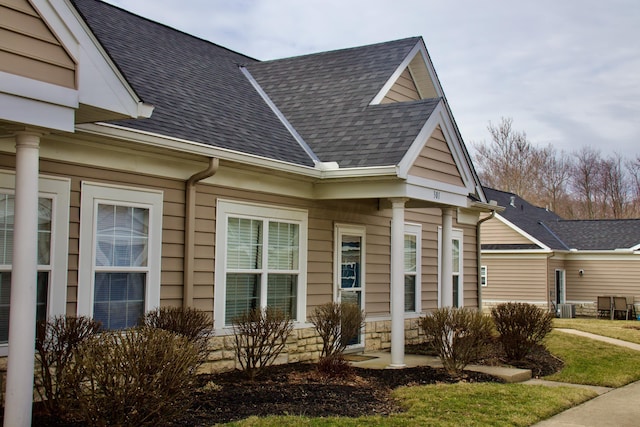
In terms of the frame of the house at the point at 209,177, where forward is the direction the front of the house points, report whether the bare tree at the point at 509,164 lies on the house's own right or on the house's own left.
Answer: on the house's own left

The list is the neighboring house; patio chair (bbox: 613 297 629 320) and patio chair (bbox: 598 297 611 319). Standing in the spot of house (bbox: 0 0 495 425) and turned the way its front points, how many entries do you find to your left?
3

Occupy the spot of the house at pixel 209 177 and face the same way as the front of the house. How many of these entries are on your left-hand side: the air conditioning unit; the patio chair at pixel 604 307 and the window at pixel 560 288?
3

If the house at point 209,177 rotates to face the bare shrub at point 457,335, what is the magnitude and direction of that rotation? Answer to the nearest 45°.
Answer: approximately 45° to its left

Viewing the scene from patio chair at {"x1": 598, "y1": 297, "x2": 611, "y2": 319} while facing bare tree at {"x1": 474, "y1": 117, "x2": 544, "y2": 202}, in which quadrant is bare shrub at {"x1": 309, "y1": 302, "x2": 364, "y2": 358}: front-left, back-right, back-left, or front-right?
back-left

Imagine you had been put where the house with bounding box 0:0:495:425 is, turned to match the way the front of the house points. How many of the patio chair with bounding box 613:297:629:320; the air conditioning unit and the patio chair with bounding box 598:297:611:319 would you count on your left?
3

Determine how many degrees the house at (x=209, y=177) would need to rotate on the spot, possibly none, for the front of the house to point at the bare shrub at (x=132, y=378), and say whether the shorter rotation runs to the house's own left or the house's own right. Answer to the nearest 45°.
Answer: approximately 45° to the house's own right

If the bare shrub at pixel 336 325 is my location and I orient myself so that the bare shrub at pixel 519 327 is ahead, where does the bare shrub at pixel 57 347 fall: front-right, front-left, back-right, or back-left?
back-right

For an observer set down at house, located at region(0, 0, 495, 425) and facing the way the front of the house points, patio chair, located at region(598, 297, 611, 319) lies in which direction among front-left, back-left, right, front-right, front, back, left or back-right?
left

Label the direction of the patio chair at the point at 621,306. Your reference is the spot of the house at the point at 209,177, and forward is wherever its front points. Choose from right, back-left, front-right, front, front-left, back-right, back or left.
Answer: left

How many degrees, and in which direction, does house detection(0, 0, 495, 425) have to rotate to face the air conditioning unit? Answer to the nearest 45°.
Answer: approximately 90° to its left

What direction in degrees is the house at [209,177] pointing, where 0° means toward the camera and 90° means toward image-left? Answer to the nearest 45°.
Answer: approximately 315°

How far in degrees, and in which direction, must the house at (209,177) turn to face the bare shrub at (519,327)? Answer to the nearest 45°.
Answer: approximately 45° to its left
